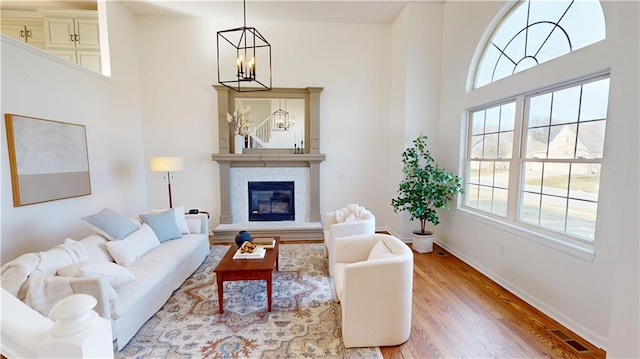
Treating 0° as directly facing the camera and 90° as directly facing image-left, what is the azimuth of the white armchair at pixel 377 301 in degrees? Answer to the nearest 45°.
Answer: approximately 90°

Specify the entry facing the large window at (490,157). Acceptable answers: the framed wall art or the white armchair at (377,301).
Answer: the framed wall art

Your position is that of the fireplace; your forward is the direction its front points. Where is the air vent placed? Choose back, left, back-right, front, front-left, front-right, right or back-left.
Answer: front-left

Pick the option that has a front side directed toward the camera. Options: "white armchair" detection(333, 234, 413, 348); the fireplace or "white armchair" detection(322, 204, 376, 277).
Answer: the fireplace

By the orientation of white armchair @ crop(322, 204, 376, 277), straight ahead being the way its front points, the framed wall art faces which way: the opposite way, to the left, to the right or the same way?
the opposite way

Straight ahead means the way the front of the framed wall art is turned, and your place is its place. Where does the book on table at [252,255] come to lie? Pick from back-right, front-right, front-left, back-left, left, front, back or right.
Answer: front

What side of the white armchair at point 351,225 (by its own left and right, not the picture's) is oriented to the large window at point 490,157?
back

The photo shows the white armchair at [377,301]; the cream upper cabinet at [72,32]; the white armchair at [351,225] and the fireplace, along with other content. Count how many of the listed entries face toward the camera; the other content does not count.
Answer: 2

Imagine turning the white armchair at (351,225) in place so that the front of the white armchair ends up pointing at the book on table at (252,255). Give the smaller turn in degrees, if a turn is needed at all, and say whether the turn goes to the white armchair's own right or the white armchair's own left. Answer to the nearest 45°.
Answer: approximately 45° to the white armchair's own left

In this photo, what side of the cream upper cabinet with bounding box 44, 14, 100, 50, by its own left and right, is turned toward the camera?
front
